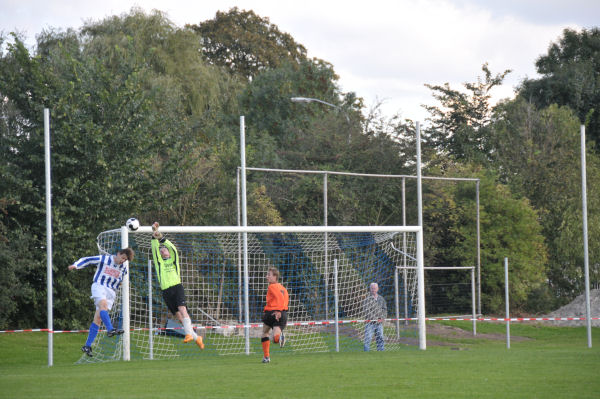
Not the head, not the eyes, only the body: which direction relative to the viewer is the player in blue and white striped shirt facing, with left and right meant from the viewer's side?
facing the viewer and to the right of the viewer

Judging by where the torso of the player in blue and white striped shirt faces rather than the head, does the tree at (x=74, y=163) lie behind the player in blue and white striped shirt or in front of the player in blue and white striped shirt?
behind

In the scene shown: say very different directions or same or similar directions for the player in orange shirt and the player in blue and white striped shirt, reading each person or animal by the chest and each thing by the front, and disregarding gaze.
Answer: very different directions

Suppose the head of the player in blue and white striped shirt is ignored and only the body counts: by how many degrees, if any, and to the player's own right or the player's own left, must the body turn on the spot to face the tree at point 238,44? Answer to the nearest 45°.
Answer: approximately 135° to the player's own left

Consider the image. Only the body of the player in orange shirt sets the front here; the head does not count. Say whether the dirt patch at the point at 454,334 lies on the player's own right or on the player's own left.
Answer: on the player's own right

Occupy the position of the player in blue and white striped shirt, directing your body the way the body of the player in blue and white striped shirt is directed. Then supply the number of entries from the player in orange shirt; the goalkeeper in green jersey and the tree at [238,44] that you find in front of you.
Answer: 2

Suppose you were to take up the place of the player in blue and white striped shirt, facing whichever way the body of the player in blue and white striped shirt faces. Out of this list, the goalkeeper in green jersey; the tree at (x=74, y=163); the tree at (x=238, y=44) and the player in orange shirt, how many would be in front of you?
2
